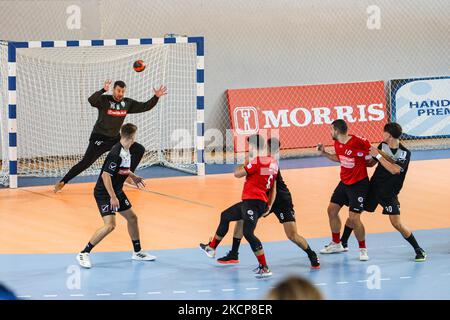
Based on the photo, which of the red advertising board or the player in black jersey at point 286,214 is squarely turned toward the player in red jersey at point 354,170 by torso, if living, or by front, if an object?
the red advertising board

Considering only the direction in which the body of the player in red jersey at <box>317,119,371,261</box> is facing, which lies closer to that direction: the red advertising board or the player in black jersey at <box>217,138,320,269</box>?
the player in black jersey

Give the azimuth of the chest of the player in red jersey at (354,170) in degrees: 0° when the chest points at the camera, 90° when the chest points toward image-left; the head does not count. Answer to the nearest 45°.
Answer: approximately 45°

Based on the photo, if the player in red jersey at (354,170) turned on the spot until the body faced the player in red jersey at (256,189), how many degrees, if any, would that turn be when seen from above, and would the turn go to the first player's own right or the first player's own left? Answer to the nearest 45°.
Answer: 0° — they already face them

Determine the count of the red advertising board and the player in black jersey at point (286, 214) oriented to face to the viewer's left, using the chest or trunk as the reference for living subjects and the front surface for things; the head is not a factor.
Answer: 1

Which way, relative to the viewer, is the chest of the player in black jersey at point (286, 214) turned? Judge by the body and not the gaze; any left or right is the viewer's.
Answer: facing to the left of the viewer

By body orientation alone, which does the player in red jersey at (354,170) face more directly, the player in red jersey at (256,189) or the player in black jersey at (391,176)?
the player in red jersey

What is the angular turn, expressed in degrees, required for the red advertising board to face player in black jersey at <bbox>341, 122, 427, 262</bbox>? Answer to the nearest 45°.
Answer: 0° — it already faces them

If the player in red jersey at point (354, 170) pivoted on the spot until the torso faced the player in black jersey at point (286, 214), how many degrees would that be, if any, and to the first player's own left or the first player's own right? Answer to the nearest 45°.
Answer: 0° — they already face them

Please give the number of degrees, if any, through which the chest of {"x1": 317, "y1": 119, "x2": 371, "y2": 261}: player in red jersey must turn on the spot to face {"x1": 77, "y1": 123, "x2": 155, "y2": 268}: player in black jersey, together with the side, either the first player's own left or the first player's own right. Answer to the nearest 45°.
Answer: approximately 45° to the first player's own right

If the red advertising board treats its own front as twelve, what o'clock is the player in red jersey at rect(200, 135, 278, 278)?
The player in red jersey is roughly at 12 o'clock from the red advertising board.
